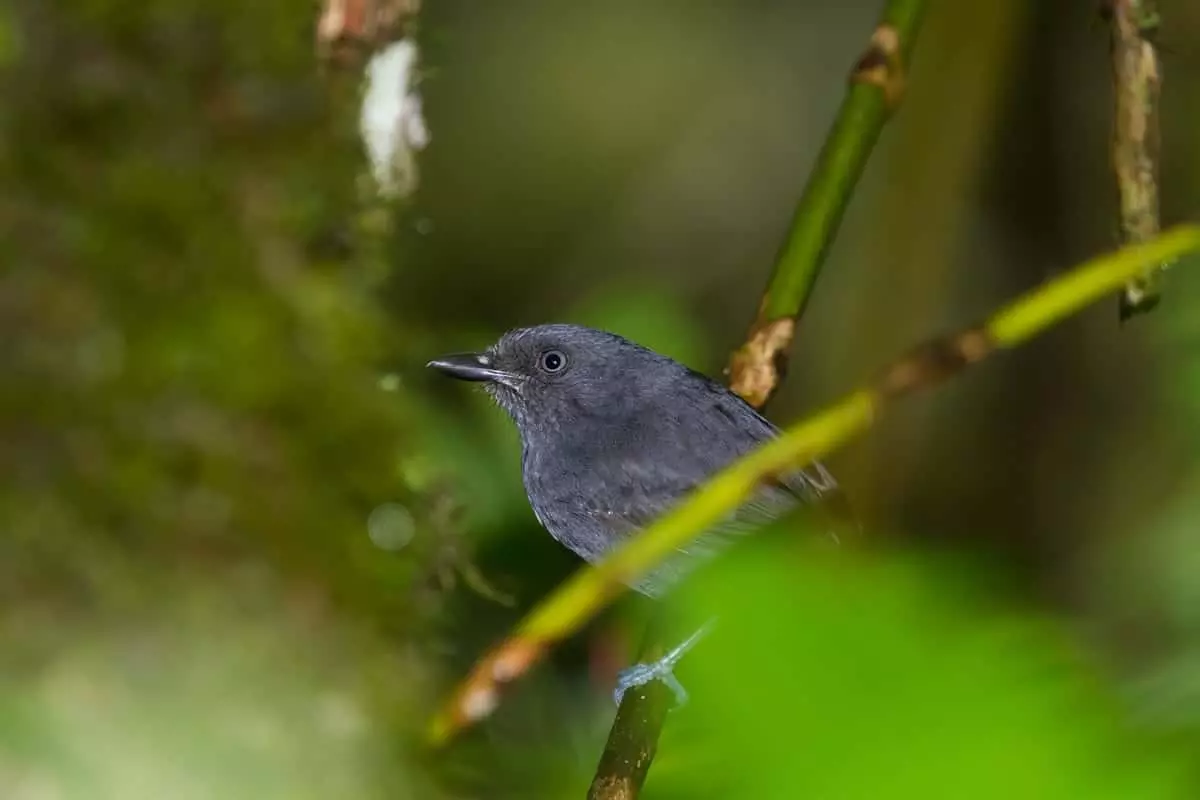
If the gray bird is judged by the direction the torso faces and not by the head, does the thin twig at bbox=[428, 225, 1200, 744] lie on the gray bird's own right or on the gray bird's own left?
on the gray bird's own left

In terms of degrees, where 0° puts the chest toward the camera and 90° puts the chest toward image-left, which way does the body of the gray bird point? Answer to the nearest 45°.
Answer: approximately 90°
